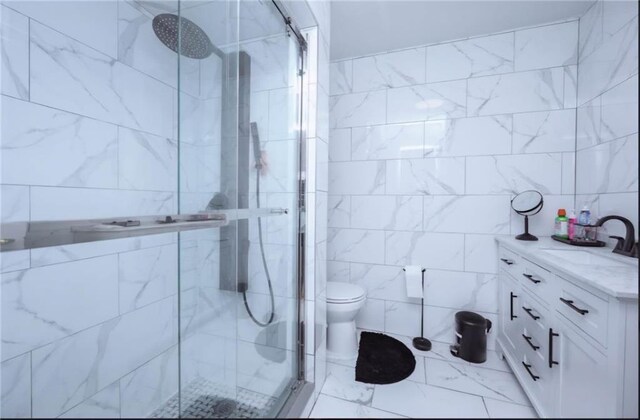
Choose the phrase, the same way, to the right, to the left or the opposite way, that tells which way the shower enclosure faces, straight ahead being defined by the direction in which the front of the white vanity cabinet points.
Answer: the opposite way

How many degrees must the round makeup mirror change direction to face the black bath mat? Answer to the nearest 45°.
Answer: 0° — it already faces it

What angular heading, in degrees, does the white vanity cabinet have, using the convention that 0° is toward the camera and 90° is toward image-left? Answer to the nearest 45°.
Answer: approximately 45°

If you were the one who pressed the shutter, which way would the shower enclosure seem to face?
facing the viewer and to the right of the viewer

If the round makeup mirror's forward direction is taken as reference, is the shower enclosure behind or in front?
in front

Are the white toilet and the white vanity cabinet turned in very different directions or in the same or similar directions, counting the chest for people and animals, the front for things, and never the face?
very different directions
